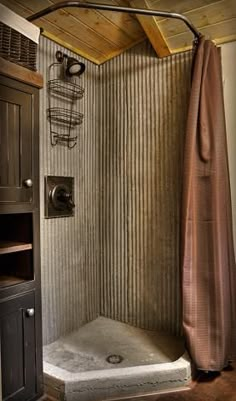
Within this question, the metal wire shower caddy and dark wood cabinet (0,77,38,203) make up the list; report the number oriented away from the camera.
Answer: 0

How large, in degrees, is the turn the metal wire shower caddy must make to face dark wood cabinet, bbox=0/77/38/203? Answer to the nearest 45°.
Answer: approximately 45° to its right

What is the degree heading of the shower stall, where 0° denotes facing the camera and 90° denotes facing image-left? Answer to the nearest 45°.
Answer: approximately 0°

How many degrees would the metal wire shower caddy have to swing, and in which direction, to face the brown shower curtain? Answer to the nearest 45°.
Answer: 0° — it already faces it

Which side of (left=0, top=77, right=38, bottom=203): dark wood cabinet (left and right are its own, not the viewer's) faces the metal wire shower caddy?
left

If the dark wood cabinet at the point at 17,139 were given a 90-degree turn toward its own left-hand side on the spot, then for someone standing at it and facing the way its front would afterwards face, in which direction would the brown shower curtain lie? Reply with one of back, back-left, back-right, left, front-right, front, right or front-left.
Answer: front-right

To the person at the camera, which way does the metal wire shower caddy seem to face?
facing the viewer and to the right of the viewer

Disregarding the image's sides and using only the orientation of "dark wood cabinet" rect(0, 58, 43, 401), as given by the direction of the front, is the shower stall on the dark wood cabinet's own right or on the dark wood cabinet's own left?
on the dark wood cabinet's own left

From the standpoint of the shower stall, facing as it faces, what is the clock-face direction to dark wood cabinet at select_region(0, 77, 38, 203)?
The dark wood cabinet is roughly at 1 o'clock from the shower stall.

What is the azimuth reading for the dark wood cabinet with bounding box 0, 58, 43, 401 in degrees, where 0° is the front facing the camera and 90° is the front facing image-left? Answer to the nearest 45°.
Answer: approximately 315°
